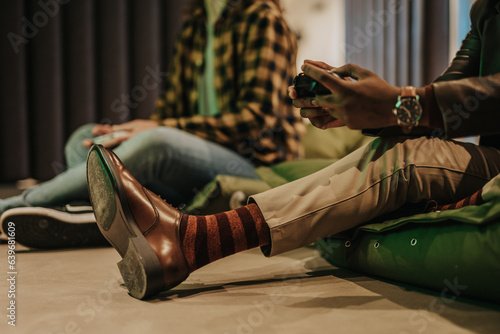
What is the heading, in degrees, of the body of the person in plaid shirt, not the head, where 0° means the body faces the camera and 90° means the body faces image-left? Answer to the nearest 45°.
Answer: approximately 45°

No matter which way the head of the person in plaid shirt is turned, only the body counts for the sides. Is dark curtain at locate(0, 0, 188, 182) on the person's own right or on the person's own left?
on the person's own right

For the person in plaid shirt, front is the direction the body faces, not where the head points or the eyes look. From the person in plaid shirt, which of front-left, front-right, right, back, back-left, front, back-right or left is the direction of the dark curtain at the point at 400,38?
back

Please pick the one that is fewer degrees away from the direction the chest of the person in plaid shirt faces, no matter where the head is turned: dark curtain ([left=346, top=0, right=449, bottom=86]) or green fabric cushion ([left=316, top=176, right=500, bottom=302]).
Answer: the green fabric cushion
